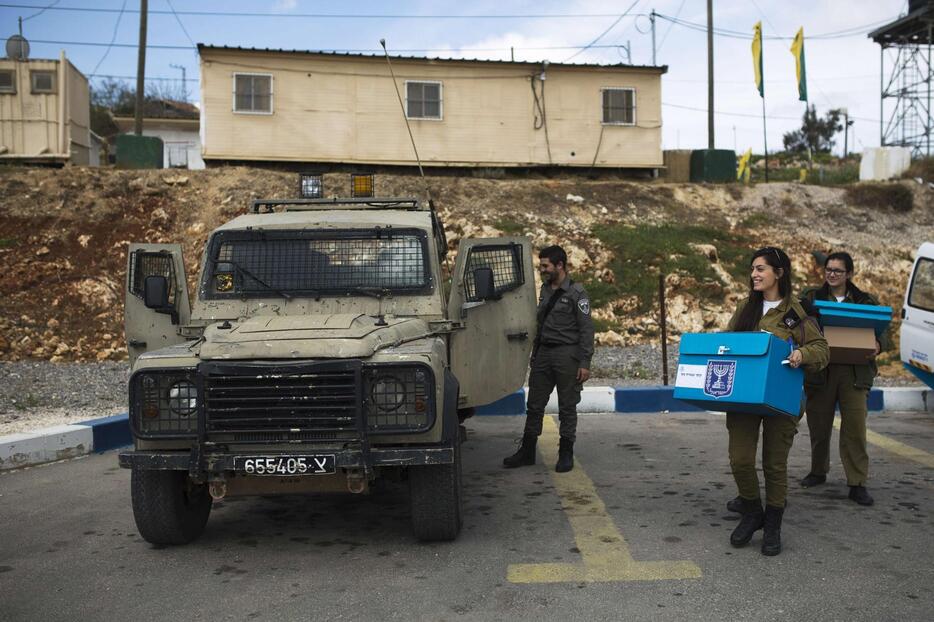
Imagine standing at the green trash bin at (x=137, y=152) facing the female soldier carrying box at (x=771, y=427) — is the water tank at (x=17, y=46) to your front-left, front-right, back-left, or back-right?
back-right

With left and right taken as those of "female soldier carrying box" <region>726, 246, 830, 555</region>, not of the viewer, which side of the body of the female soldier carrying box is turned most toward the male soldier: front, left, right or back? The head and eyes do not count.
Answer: right

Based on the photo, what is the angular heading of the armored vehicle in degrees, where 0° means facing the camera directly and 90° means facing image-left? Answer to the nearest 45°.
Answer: approximately 0°

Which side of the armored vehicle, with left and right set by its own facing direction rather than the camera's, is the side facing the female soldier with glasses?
left

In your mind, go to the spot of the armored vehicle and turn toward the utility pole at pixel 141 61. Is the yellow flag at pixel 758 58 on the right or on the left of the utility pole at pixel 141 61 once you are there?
right

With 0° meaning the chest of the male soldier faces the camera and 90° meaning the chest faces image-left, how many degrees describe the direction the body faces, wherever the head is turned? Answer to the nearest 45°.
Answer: approximately 45°

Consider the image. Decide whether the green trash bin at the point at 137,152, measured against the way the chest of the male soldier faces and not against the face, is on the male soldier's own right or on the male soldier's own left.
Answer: on the male soldier's own right
